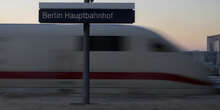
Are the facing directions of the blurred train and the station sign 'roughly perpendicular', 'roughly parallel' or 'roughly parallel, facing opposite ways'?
roughly perpendicular

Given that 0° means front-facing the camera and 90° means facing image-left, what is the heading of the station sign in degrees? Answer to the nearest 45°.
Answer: approximately 0°

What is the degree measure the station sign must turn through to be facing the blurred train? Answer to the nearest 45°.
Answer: approximately 180°

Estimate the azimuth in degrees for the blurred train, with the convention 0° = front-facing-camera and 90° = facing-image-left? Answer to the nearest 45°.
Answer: approximately 270°

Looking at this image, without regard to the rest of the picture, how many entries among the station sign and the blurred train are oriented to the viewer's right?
1

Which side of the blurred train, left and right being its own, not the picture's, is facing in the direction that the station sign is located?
right

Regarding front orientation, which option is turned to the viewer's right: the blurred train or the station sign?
the blurred train
